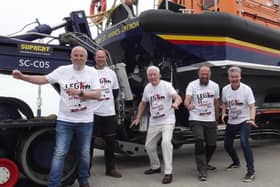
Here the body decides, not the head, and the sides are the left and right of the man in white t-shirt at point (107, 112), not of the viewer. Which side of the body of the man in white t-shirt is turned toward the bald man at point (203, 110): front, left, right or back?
left

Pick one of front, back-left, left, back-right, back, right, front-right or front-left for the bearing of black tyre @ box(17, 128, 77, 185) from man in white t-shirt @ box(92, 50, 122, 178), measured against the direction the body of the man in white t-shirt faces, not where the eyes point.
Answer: front-right

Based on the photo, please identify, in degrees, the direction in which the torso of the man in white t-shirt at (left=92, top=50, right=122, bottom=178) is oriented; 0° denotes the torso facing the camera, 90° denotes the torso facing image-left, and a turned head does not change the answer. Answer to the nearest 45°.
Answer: approximately 0°

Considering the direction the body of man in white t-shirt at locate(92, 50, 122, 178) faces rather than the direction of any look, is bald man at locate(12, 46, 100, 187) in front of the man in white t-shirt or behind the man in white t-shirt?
in front

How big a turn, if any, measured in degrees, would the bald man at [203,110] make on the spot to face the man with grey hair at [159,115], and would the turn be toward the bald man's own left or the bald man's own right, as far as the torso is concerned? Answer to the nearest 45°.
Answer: approximately 90° to the bald man's own right

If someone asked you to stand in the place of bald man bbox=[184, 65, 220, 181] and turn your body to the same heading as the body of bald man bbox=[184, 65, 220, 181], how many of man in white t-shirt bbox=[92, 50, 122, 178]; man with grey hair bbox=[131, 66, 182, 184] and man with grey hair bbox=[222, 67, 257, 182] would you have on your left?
1

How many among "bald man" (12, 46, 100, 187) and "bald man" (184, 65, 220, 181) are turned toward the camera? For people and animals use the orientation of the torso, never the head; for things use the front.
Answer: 2
